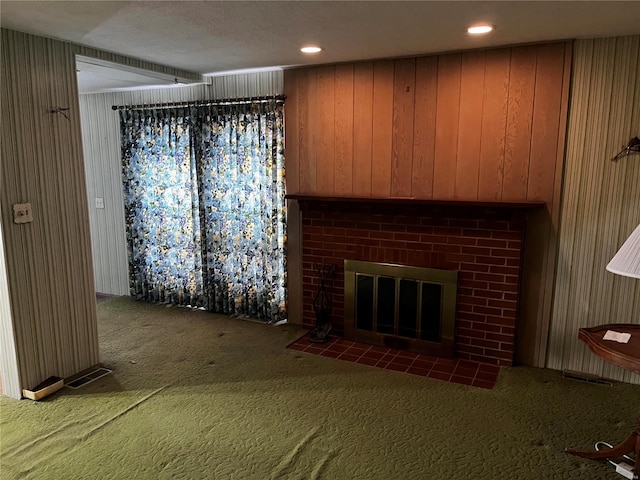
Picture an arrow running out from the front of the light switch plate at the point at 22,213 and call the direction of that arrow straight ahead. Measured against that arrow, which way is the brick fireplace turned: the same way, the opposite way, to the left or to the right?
to the right

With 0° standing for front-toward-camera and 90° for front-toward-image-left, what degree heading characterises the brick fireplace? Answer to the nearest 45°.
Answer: approximately 45°

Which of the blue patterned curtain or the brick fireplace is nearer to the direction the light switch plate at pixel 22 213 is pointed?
the brick fireplace

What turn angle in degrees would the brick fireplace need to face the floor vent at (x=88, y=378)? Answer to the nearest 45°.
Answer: approximately 45° to its right

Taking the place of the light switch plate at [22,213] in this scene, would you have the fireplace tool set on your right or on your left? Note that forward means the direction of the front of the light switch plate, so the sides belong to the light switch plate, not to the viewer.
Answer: on your left

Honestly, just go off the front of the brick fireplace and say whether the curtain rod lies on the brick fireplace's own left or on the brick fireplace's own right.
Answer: on the brick fireplace's own right

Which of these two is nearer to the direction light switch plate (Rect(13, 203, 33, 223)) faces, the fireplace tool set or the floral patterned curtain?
the fireplace tool set

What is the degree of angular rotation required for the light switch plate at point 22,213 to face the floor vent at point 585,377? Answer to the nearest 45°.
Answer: approximately 45° to its left
